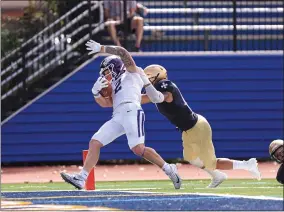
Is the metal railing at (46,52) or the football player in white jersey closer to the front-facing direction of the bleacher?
the football player in white jersey

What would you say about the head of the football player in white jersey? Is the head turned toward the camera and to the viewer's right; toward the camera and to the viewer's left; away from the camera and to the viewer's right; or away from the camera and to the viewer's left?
toward the camera and to the viewer's left

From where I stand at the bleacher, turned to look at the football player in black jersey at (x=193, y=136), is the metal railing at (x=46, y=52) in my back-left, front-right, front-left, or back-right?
front-right

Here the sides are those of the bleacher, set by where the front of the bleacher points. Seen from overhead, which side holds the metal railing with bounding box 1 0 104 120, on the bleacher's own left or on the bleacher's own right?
on the bleacher's own right

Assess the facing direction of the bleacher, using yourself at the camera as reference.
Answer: facing the viewer

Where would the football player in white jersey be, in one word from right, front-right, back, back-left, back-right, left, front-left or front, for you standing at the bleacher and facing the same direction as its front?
front

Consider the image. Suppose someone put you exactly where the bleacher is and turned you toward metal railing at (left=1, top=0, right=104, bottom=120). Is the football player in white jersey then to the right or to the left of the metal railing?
left

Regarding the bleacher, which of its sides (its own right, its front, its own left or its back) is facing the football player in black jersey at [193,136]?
front
